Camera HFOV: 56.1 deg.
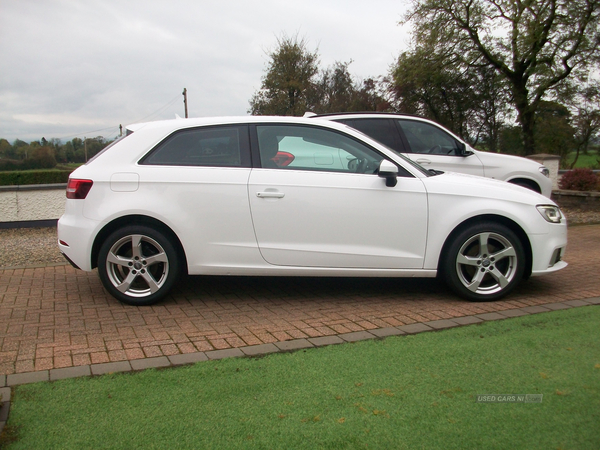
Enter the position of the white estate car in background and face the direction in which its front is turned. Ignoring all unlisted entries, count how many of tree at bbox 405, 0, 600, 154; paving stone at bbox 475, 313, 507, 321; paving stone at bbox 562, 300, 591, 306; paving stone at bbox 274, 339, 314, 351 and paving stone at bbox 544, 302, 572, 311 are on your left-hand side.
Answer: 1

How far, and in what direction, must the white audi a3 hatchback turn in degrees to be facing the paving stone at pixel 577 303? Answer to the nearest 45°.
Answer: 0° — it already faces it

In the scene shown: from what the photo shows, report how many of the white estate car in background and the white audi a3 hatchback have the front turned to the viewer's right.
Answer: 2

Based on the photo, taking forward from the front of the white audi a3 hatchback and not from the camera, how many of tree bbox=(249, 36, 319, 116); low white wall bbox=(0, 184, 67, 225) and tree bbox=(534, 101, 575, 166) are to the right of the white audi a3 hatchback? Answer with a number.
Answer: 0

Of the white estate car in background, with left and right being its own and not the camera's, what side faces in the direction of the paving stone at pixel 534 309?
right

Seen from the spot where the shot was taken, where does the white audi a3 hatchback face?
facing to the right of the viewer

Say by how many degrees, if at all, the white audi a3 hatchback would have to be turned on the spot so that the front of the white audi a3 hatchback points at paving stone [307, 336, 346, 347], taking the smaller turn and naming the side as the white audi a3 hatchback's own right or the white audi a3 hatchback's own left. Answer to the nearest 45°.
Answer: approximately 90° to the white audi a3 hatchback's own right

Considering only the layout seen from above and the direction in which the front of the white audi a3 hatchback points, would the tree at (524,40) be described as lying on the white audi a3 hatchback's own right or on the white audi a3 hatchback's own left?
on the white audi a3 hatchback's own left

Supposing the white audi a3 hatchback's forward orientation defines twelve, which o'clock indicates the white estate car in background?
The white estate car in background is roughly at 10 o'clock from the white audi a3 hatchback.

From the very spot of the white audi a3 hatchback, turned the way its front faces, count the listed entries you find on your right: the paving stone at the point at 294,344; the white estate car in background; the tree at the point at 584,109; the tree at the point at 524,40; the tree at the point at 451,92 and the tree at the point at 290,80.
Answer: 1

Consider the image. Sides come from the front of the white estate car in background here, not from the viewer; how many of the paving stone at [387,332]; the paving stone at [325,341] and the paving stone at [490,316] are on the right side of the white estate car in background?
3

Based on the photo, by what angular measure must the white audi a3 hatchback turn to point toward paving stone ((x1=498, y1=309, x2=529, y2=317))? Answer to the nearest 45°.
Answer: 0° — it already faces it

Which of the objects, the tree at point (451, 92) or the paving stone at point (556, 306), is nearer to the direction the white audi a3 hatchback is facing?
the paving stone

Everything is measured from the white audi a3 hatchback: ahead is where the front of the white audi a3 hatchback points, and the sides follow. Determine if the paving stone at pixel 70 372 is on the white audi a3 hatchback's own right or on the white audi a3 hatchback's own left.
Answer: on the white audi a3 hatchback's own right

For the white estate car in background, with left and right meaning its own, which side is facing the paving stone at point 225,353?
right

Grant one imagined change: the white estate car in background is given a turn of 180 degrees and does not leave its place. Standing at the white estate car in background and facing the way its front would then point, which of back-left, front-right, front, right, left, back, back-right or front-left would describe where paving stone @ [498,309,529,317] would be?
left

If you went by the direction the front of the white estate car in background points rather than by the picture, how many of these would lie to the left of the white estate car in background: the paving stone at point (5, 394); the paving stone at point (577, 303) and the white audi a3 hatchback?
0

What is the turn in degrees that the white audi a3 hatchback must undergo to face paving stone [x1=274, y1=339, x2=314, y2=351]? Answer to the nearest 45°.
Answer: approximately 90° to its right

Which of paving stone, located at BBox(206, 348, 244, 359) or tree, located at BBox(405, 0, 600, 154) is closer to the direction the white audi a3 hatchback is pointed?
the tree

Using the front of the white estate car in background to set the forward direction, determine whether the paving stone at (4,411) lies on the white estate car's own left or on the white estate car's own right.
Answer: on the white estate car's own right

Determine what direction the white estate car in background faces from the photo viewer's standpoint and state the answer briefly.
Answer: facing to the right of the viewer

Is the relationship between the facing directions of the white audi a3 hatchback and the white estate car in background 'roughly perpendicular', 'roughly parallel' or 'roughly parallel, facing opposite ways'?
roughly parallel
